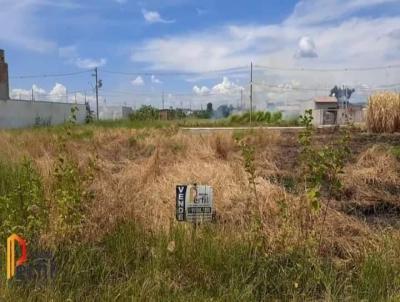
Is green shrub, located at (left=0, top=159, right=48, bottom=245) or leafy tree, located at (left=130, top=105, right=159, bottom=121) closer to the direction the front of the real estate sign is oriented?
the green shrub

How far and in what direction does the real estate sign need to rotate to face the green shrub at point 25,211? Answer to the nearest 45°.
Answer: approximately 90° to its right

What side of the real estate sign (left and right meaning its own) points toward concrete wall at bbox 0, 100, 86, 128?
back

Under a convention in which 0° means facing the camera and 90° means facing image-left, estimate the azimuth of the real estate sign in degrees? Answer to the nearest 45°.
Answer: approximately 0°

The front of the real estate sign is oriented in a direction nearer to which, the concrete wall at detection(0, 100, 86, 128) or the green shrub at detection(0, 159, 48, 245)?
the green shrub

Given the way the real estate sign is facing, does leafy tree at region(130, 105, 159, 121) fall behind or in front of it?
behind
